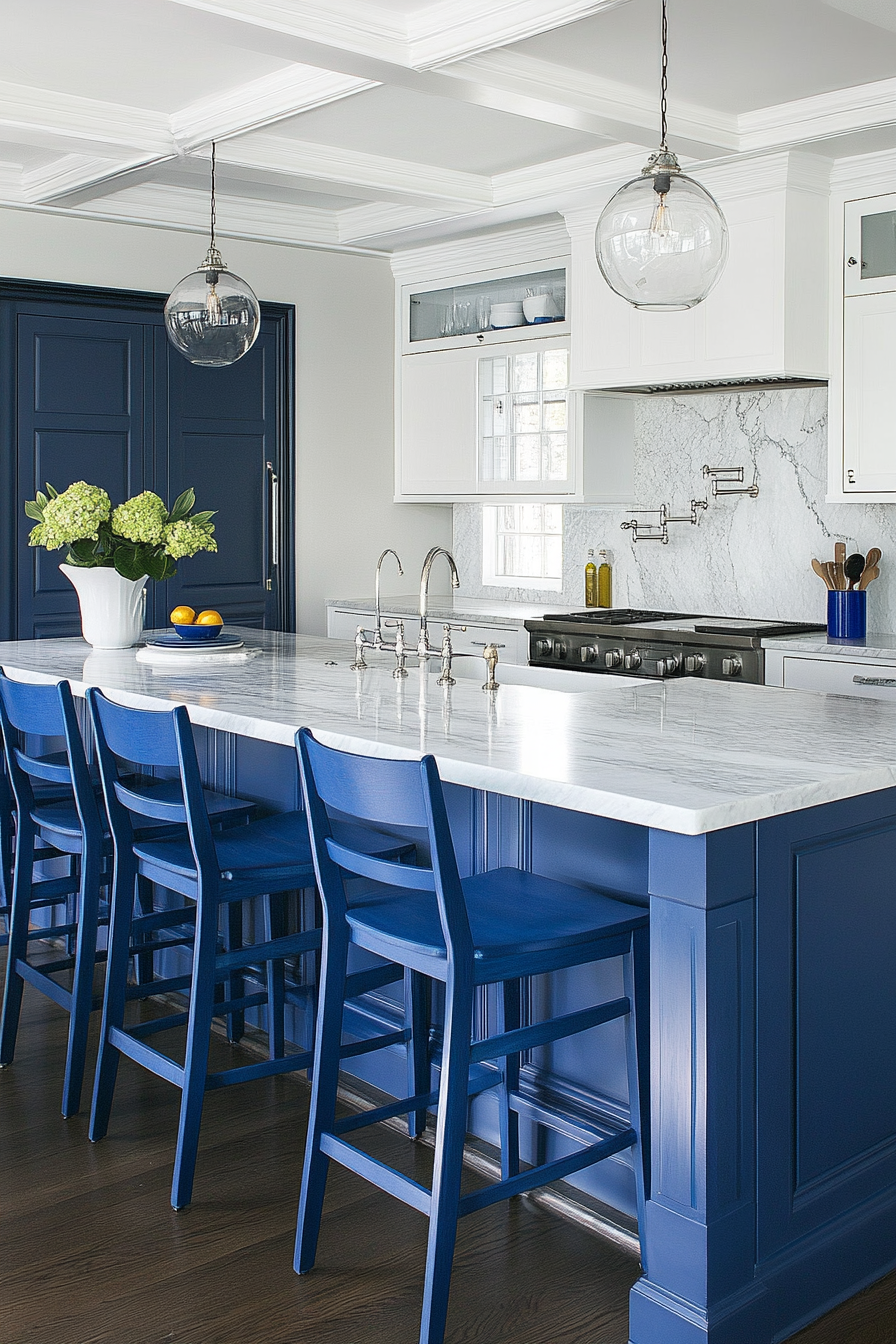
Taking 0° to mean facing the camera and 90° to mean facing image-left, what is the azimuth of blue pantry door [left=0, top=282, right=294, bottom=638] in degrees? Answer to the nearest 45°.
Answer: approximately 315°

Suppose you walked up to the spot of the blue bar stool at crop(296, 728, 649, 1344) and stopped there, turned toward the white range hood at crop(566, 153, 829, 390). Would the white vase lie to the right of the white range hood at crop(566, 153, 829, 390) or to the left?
left

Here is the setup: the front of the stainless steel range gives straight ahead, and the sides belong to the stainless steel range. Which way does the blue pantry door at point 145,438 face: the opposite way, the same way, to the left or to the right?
to the left

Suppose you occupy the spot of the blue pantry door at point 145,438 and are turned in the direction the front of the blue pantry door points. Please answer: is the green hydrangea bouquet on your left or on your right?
on your right

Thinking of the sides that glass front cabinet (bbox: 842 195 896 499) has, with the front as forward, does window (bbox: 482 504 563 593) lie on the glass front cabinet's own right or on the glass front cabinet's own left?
on the glass front cabinet's own right
